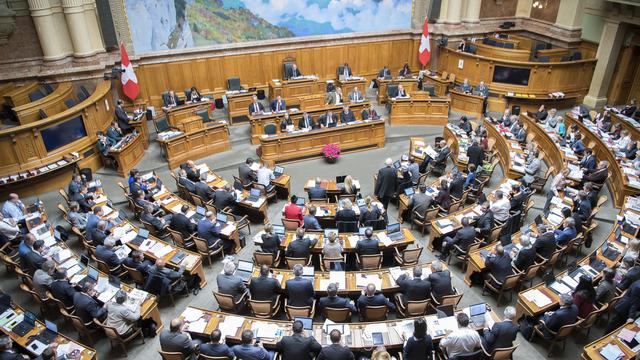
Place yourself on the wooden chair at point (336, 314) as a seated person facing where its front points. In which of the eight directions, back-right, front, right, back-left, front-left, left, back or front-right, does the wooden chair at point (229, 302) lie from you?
left

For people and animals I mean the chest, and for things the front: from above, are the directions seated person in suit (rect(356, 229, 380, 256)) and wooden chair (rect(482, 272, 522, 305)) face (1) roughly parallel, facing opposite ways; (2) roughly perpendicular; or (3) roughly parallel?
roughly parallel

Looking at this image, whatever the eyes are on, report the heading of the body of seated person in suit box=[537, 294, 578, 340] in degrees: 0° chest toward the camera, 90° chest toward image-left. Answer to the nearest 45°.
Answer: approximately 135°

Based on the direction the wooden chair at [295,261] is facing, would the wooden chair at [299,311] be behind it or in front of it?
behind

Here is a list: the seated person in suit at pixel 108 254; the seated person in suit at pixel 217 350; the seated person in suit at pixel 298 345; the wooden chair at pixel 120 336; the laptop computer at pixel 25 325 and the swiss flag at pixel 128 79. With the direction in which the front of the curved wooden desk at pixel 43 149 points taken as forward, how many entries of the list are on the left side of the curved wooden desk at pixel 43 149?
1

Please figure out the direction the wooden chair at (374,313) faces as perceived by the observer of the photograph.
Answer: facing away from the viewer

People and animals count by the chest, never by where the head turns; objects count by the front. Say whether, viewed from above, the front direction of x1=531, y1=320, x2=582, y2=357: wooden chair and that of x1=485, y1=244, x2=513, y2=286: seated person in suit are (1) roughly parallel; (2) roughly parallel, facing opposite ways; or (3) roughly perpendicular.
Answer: roughly parallel

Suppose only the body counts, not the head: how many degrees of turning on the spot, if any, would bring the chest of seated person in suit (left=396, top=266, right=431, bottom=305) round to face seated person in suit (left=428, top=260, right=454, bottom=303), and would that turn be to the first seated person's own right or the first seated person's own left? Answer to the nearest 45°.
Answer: approximately 45° to the first seated person's own right

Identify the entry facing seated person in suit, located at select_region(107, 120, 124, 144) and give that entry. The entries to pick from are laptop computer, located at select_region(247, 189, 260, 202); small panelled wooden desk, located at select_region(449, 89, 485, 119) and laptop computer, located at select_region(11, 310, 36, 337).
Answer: the small panelled wooden desk

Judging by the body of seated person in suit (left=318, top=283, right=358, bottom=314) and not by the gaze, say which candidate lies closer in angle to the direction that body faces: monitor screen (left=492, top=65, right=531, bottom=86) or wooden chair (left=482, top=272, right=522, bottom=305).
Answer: the monitor screen

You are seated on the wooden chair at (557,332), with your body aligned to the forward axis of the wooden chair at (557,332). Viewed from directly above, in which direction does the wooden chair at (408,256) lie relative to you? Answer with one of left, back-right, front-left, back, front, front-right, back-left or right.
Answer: front-left

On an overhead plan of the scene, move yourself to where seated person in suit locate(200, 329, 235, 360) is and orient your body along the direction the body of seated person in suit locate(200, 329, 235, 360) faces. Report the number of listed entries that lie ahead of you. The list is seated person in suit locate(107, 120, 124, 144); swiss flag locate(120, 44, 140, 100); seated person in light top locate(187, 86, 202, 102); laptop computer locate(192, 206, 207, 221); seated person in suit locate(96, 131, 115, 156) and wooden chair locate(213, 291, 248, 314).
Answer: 6

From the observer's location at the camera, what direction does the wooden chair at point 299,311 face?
facing away from the viewer

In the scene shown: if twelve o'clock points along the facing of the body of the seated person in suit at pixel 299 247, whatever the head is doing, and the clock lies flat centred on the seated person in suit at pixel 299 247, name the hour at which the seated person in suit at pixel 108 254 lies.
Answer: the seated person in suit at pixel 108 254 is roughly at 9 o'clock from the seated person in suit at pixel 299 247.

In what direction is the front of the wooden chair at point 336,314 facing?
away from the camera

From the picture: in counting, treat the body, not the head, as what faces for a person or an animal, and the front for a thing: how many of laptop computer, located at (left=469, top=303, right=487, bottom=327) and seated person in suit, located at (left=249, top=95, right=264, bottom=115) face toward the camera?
2

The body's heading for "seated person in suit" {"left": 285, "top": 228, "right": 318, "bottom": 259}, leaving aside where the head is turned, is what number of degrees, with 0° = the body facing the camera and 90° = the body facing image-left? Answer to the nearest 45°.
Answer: approximately 180°

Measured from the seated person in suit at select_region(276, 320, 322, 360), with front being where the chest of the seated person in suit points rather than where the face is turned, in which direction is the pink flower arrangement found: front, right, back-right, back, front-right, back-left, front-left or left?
front

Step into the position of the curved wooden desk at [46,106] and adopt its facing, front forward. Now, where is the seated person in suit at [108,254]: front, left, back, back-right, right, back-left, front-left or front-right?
front-right

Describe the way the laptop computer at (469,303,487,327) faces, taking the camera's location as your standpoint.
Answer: facing the viewer

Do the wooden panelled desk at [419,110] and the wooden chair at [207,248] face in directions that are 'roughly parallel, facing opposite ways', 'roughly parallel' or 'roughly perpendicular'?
roughly parallel, facing opposite ways

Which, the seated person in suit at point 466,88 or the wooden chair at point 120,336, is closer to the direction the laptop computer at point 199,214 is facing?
the wooden chair

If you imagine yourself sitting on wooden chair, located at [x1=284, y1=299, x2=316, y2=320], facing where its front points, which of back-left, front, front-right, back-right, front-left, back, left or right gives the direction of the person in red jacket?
front

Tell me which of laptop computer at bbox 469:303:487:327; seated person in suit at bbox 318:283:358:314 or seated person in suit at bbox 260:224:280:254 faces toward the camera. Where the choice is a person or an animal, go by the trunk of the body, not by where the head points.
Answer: the laptop computer
